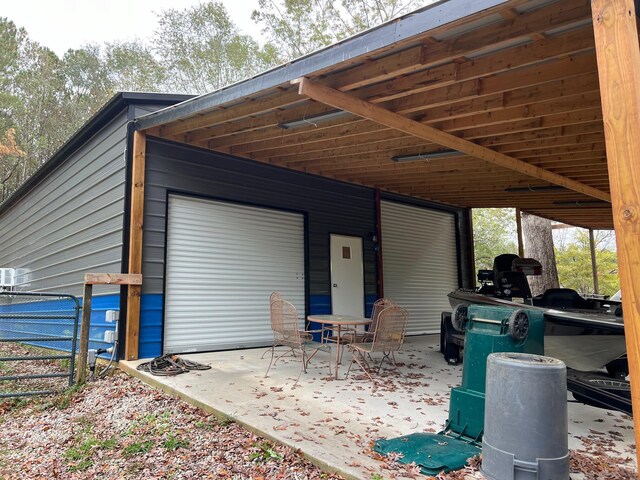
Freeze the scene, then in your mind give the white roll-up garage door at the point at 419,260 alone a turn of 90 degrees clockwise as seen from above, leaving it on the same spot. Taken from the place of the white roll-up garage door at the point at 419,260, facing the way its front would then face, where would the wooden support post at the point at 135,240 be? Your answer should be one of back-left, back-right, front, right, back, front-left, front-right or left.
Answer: front

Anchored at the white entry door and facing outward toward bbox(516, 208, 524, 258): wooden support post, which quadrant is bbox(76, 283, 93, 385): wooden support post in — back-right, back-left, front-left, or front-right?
back-right

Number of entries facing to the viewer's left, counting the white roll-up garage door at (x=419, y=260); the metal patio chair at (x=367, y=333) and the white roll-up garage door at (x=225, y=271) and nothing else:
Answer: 1

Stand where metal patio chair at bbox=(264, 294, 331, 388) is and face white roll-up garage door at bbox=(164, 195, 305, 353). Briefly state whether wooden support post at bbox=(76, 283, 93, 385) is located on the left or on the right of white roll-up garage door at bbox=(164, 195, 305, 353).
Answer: left

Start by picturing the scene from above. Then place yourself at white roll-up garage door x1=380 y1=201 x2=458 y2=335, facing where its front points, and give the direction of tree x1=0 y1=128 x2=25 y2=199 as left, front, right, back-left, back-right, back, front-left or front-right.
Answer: back-right

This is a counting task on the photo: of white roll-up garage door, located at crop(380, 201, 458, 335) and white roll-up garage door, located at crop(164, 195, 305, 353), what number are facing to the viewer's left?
0

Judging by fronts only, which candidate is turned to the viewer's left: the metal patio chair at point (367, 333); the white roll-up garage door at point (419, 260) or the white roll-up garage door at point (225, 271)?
the metal patio chair

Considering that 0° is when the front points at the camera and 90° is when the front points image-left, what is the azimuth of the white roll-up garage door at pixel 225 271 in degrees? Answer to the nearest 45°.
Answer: approximately 315°

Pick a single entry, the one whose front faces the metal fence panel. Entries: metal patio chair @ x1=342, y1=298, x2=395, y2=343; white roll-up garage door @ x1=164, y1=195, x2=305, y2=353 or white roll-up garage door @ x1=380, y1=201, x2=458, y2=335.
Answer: the metal patio chair

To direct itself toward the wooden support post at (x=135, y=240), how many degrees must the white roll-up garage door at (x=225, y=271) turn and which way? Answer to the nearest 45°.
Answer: approximately 90° to its right

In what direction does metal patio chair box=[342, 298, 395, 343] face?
to the viewer's left

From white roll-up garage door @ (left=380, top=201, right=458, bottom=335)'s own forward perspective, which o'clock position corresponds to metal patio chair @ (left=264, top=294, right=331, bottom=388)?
The metal patio chair is roughly at 2 o'clock from the white roll-up garage door.

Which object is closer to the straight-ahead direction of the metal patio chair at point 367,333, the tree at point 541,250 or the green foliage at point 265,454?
the green foliage
